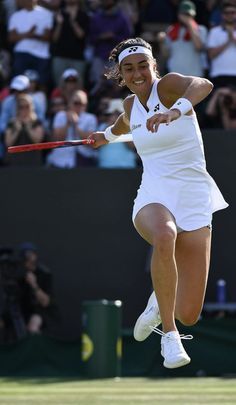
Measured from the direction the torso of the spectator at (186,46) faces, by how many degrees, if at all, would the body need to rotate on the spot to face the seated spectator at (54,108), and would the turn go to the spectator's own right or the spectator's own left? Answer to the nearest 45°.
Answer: approximately 90° to the spectator's own right

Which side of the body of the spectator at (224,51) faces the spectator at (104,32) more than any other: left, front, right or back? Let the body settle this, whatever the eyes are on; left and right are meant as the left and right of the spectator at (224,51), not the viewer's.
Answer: right

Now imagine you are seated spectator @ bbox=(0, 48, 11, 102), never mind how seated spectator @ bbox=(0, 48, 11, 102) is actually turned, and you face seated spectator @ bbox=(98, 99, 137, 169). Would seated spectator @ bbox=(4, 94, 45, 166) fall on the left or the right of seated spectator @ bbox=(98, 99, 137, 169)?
right

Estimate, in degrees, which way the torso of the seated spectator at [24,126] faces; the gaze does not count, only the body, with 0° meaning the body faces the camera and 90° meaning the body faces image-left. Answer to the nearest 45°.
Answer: approximately 0°
